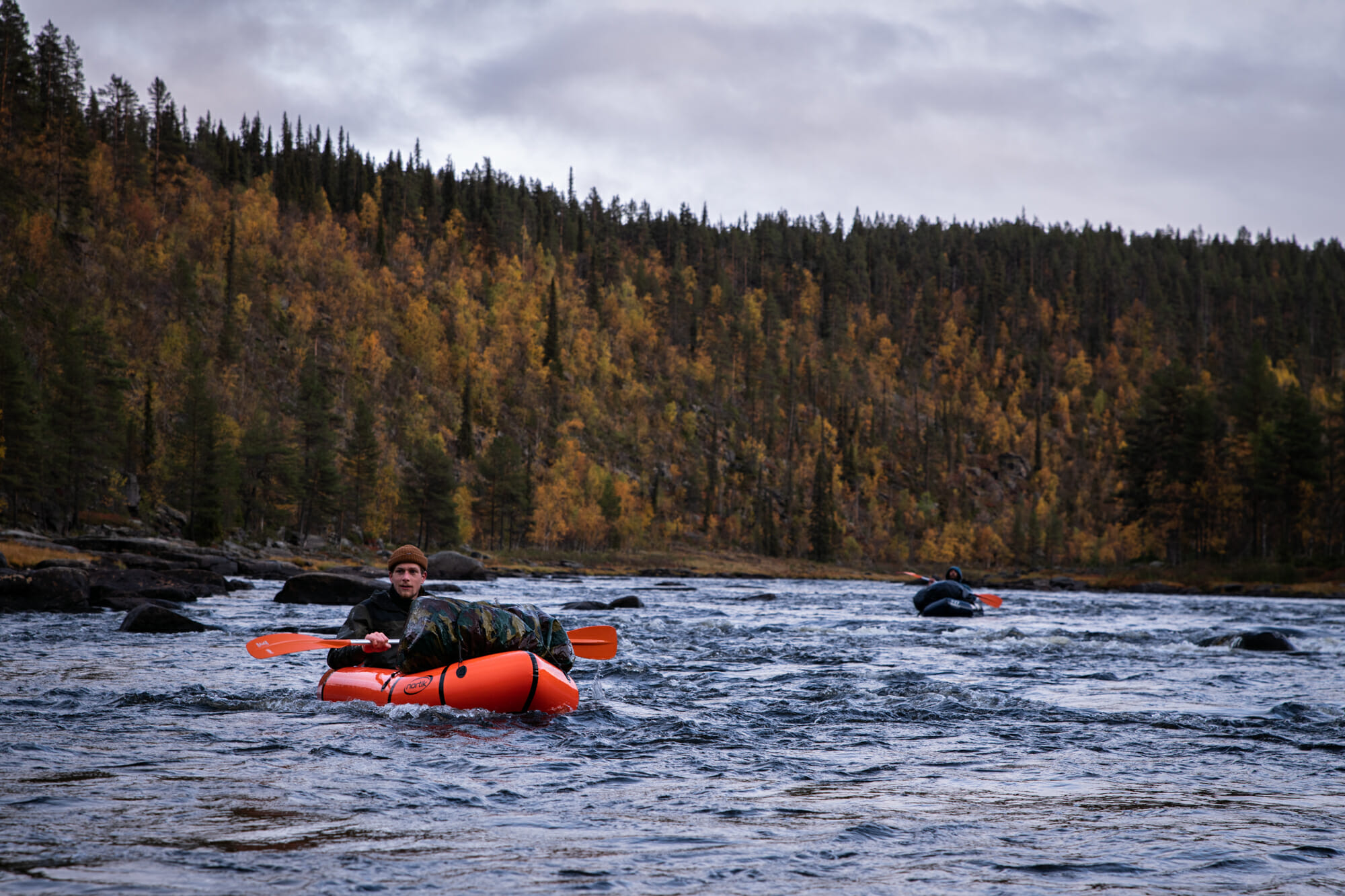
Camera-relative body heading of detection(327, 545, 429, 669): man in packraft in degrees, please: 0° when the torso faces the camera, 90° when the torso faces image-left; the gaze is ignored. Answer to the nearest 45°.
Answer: approximately 315°

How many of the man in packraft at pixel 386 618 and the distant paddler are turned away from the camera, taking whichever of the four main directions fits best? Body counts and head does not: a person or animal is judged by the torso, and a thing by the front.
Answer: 0

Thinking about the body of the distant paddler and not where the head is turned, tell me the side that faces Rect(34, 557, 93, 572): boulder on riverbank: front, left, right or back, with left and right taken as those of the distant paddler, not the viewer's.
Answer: right

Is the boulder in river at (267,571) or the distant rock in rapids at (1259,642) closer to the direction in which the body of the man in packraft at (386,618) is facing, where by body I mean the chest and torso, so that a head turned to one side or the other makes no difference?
the distant rock in rapids

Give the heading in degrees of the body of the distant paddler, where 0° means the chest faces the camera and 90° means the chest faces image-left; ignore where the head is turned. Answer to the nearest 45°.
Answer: approximately 0°

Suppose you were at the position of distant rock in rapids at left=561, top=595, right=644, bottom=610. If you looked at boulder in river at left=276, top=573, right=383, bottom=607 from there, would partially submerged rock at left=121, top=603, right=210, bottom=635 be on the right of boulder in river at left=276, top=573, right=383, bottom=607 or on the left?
left

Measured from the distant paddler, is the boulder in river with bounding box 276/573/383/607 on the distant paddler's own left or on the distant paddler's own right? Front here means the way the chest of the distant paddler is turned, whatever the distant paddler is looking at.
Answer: on the distant paddler's own right

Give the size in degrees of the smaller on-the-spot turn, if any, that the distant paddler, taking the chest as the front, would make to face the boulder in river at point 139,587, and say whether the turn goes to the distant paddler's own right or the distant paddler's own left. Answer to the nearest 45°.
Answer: approximately 90° to the distant paddler's own right
